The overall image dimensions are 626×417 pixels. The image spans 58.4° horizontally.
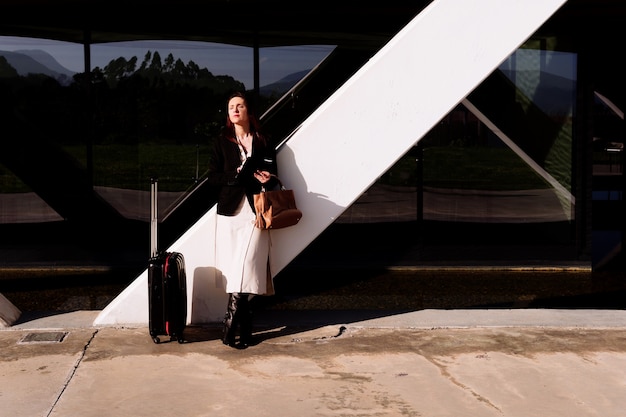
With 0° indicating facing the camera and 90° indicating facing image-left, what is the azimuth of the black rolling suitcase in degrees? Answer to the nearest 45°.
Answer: approximately 270°

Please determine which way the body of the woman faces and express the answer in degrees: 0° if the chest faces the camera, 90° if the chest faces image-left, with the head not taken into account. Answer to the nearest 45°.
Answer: approximately 0°

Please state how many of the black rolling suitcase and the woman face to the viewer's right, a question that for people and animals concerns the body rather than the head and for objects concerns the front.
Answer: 1

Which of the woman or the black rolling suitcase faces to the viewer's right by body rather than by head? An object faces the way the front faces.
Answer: the black rolling suitcase

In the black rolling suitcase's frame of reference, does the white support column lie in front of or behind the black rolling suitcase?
in front

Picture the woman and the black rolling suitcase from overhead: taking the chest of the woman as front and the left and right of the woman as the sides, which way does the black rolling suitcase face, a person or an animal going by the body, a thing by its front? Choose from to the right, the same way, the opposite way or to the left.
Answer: to the left
